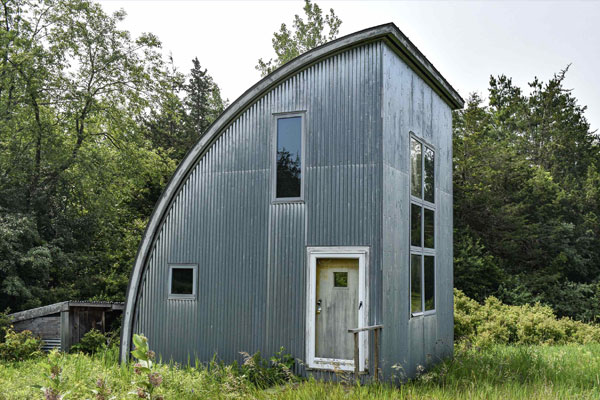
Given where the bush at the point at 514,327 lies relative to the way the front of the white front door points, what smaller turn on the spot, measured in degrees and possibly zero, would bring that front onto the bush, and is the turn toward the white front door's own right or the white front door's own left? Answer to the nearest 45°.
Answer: approximately 135° to the white front door's own left

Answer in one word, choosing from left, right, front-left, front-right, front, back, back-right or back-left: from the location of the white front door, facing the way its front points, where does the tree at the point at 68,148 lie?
back-right

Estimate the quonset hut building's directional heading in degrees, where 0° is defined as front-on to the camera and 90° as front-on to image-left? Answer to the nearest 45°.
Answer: approximately 0°

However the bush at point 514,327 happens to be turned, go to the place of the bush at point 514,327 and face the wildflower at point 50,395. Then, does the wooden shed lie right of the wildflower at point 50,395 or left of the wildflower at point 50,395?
right

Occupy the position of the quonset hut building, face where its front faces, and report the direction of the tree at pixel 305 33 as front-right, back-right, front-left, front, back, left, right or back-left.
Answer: back

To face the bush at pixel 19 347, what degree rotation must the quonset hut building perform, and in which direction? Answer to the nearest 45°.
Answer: approximately 135° to its right

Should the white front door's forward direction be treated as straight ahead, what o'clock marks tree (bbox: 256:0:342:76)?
The tree is roughly at 6 o'clock from the white front door.

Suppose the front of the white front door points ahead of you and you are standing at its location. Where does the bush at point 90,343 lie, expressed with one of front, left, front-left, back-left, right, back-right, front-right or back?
back-right
